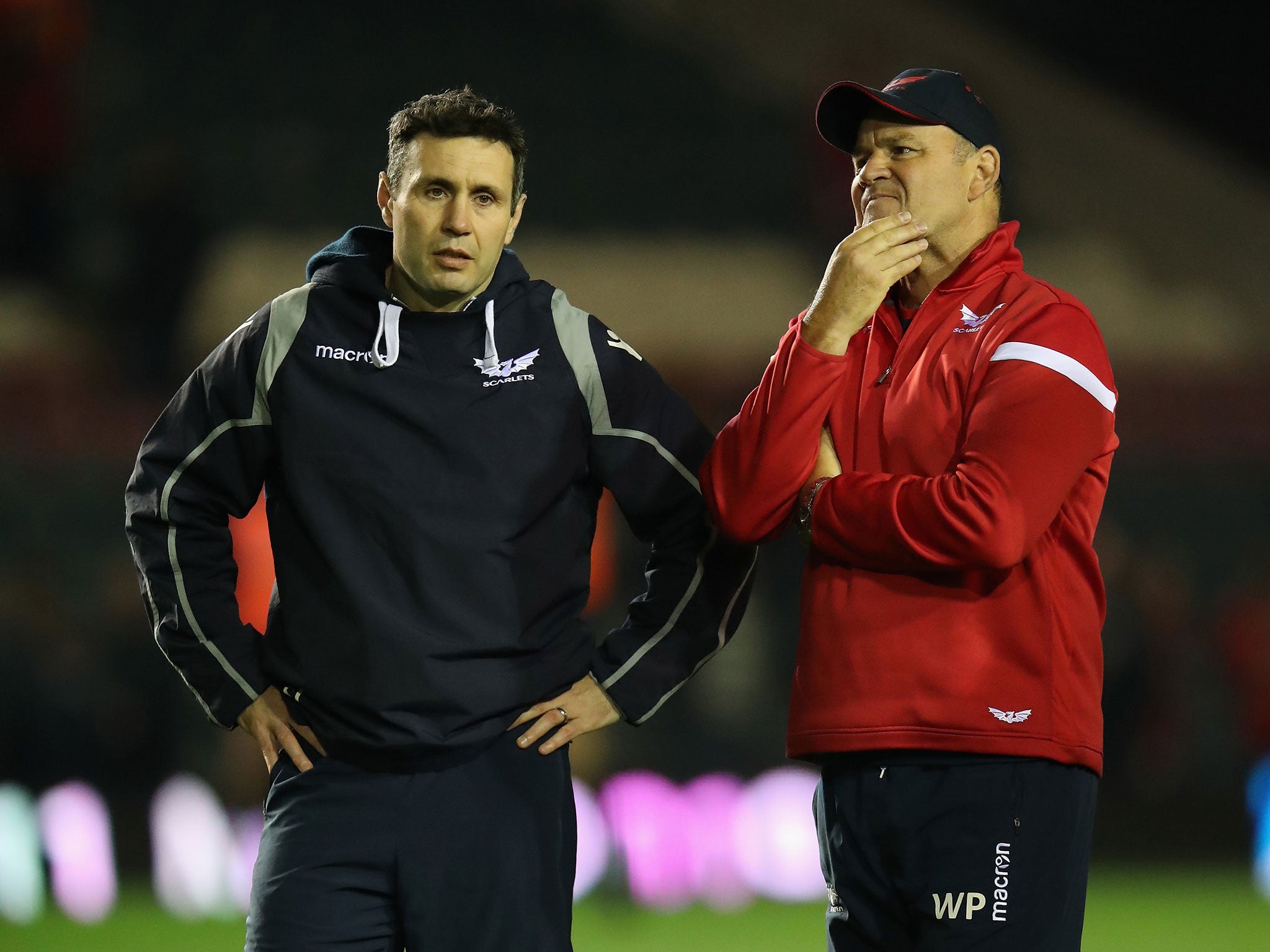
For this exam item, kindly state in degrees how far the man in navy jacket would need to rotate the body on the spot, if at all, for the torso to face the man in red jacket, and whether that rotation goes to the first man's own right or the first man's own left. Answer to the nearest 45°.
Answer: approximately 45° to the first man's own left

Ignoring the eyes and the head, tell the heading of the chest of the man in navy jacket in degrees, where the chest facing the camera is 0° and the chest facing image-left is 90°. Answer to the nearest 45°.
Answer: approximately 0°

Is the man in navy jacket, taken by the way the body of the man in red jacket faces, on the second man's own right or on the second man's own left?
on the second man's own right
